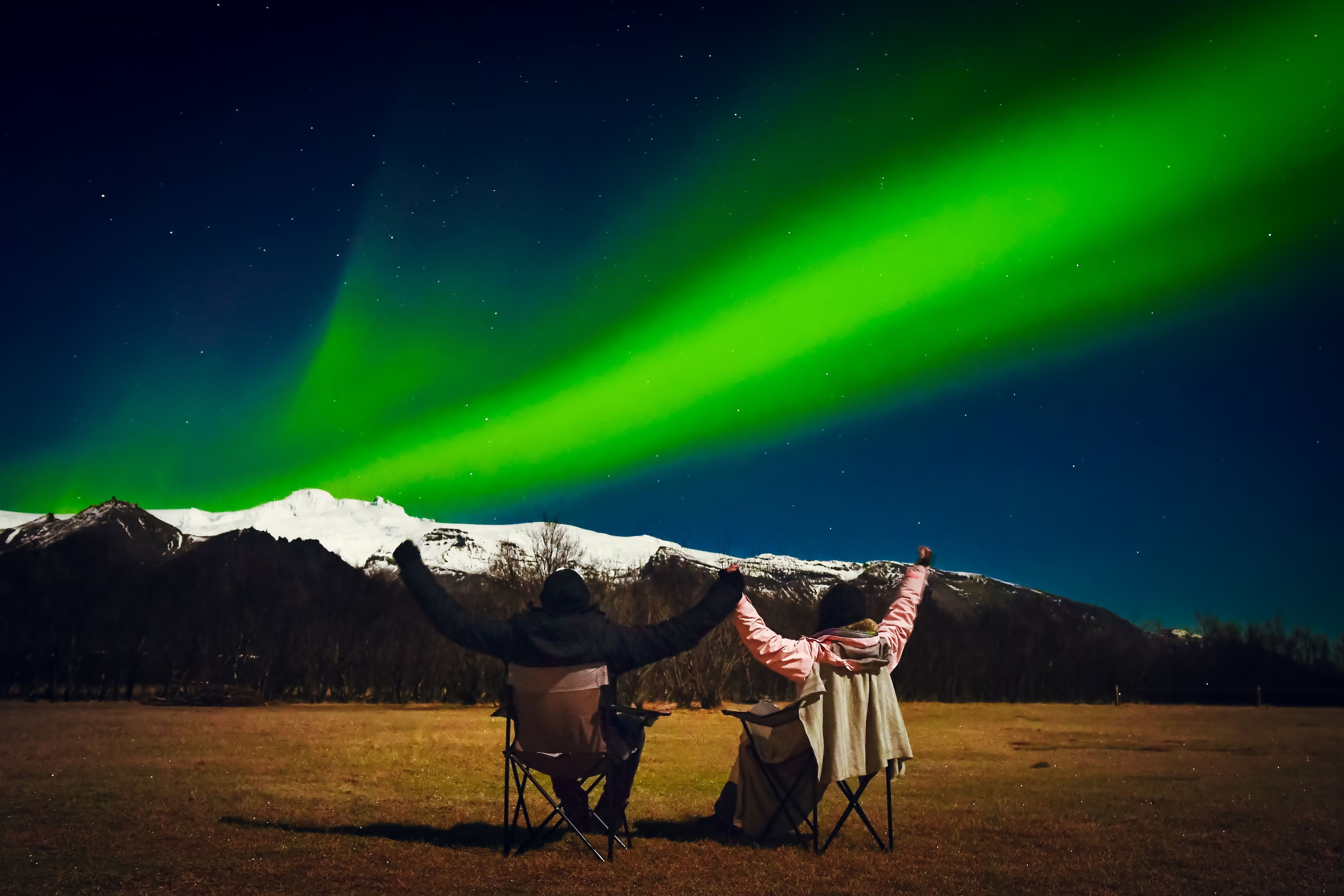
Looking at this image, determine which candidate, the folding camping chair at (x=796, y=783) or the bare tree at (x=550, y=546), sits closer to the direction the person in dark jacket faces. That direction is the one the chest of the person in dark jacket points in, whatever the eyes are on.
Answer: the bare tree

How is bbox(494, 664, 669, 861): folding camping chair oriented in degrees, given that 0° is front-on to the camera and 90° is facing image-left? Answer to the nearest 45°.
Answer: approximately 225°

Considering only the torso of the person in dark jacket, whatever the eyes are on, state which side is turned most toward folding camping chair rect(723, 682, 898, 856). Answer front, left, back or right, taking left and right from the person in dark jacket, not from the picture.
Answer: right

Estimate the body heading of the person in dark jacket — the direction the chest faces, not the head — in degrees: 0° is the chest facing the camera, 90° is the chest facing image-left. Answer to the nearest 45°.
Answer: approximately 180°

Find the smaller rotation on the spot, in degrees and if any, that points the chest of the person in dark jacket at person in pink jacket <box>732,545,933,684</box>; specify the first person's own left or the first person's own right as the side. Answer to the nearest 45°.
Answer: approximately 90° to the first person's own right

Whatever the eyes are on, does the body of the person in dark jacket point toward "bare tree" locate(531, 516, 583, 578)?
yes

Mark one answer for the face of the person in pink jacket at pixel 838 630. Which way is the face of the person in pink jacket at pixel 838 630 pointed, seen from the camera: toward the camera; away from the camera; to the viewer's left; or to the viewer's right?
away from the camera

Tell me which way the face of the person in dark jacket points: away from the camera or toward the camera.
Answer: away from the camera
